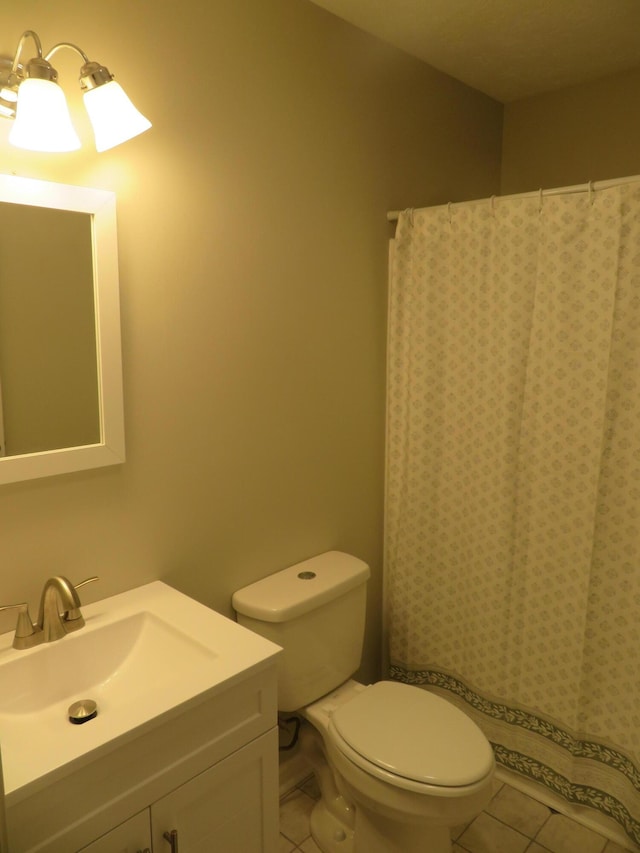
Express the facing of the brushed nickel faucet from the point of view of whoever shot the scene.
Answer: facing the viewer and to the right of the viewer

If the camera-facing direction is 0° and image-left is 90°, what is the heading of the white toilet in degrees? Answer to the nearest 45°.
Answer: approximately 315°

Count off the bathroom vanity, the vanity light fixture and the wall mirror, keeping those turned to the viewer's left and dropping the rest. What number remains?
0

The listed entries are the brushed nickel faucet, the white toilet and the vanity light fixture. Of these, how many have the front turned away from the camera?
0

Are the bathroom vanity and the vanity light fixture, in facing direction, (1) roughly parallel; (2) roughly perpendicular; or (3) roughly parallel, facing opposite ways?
roughly parallel

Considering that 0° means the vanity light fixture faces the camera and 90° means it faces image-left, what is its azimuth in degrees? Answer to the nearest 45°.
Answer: approximately 315°

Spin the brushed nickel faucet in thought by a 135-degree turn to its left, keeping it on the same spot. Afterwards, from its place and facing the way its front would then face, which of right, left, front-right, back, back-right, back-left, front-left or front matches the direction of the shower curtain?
right

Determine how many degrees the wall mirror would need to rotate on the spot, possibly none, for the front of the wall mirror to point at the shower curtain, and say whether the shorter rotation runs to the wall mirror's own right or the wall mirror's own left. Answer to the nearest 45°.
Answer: approximately 45° to the wall mirror's own left

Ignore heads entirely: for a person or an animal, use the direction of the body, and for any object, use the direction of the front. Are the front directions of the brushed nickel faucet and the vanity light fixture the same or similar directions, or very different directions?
same or similar directions

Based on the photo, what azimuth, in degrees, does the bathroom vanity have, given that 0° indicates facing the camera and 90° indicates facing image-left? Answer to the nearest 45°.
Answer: approximately 315°

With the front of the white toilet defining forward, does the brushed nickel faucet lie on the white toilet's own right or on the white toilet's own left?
on the white toilet's own right

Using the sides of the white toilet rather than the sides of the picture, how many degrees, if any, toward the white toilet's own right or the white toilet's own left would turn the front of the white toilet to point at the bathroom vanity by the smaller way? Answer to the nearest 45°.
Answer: approximately 90° to the white toilet's own right

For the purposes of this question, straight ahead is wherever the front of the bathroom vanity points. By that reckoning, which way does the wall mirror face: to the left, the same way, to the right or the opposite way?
the same way

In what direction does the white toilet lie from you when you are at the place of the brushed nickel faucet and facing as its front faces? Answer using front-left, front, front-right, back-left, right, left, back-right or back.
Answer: front-left
